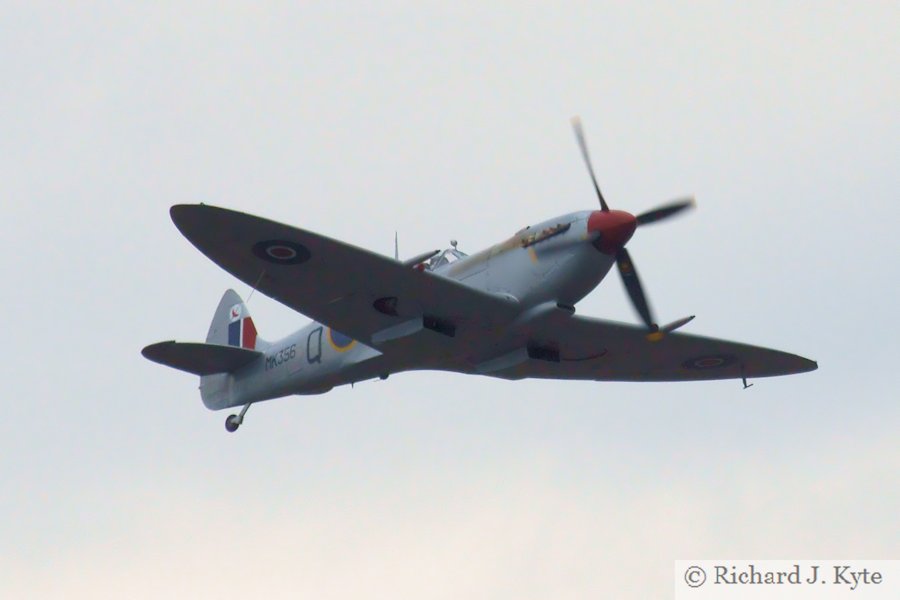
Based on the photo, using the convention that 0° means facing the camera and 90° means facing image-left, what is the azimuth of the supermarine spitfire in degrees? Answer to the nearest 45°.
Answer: approximately 315°
